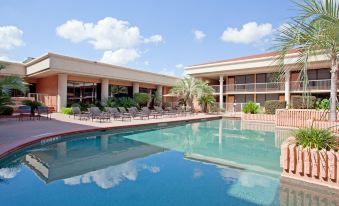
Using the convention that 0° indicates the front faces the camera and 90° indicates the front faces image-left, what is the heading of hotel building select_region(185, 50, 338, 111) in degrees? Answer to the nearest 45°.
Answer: approximately 45°

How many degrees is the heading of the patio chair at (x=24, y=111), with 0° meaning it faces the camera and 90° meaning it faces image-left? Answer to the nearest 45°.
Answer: approximately 315°

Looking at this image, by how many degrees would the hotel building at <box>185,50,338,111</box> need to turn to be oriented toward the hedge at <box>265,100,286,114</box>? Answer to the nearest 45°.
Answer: approximately 45° to its left

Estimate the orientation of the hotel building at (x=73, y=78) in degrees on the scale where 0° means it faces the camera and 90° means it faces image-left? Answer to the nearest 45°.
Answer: approximately 315°
